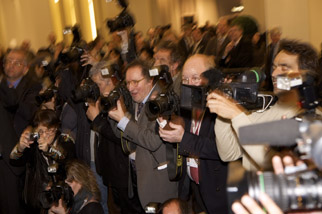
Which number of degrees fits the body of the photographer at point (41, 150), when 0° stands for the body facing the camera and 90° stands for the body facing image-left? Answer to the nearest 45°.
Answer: approximately 45°

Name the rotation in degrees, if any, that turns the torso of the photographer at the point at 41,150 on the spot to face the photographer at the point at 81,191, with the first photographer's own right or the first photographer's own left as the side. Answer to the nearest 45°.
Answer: approximately 45° to the first photographer's own left

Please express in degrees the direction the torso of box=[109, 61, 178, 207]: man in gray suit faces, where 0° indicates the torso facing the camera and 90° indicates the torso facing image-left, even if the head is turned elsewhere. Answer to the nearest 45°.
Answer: approximately 45°
